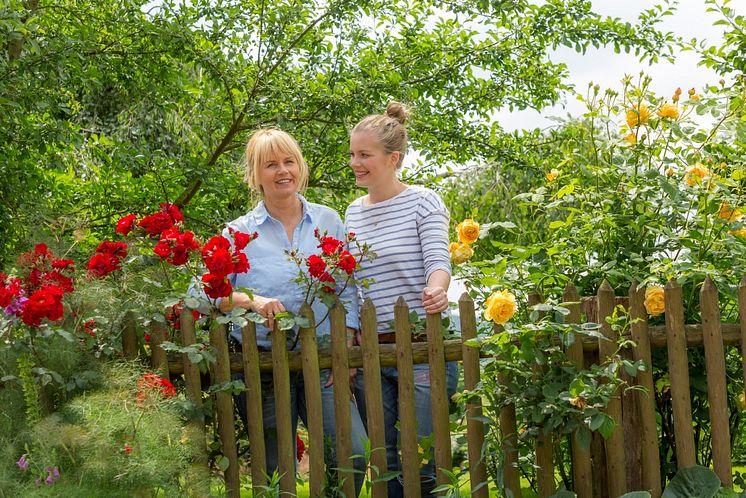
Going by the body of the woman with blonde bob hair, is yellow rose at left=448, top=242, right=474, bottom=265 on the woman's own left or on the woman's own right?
on the woman's own left

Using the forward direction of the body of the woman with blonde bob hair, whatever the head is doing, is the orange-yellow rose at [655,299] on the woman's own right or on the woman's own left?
on the woman's own left

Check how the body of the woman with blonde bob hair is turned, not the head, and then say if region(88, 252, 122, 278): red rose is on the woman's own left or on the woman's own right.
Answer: on the woman's own right

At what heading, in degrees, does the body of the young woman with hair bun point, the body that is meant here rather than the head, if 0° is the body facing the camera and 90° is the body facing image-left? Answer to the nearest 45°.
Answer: approximately 45°

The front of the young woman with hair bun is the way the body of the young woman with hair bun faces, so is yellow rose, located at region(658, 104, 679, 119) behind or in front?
behind

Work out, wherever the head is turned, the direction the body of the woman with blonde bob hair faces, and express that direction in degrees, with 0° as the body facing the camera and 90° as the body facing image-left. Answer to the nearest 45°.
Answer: approximately 0°
